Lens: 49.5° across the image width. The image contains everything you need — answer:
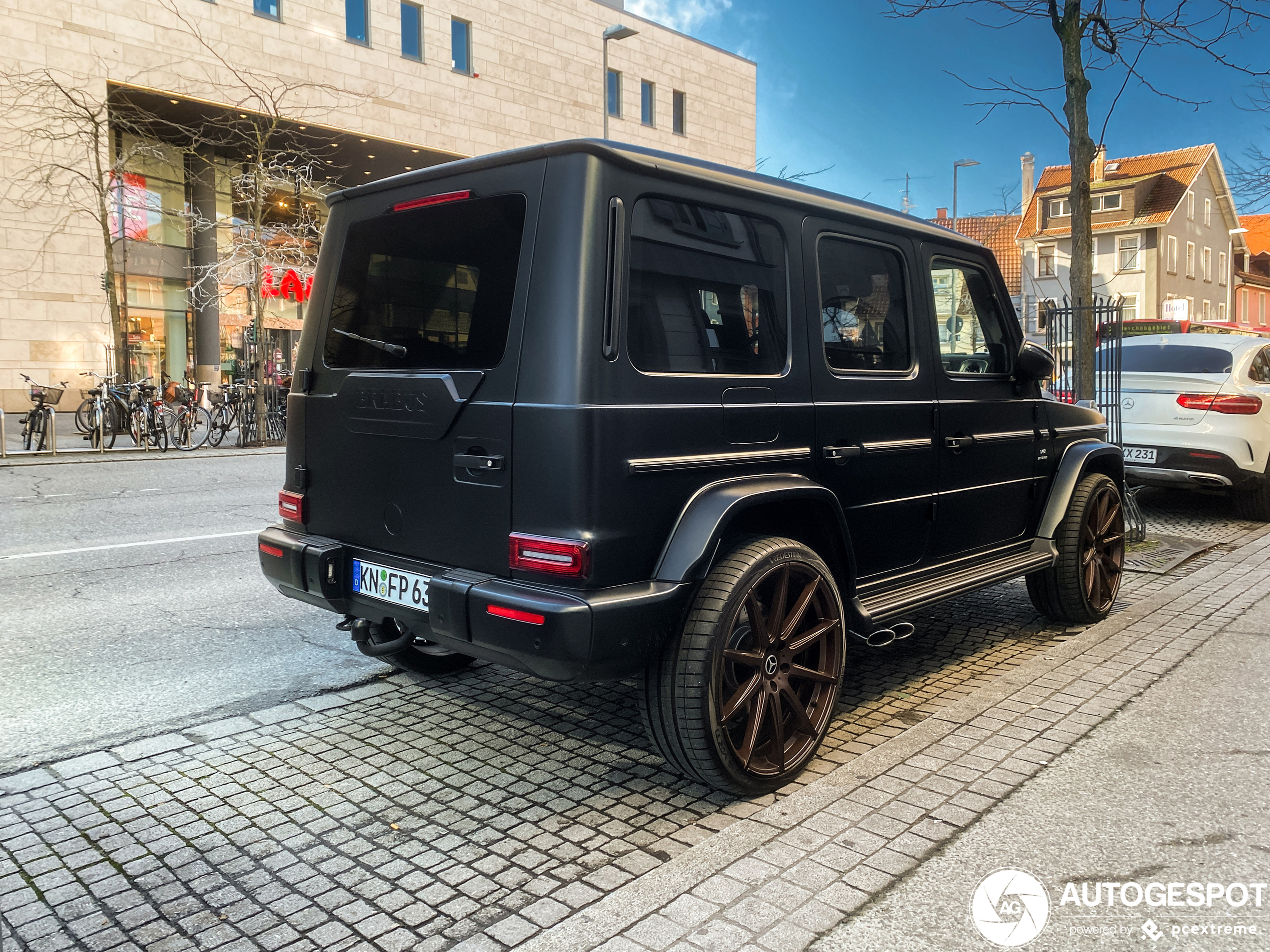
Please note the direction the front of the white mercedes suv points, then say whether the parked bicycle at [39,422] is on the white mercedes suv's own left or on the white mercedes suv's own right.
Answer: on the white mercedes suv's own left

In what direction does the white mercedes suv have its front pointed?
away from the camera
